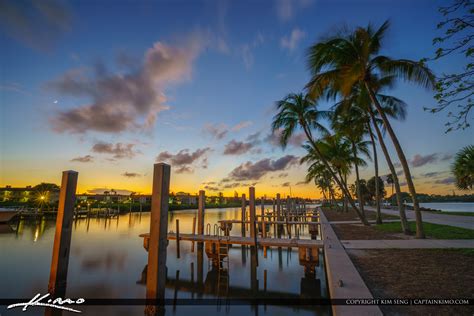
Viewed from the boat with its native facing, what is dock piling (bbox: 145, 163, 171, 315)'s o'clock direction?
The dock piling is roughly at 3 o'clock from the boat.

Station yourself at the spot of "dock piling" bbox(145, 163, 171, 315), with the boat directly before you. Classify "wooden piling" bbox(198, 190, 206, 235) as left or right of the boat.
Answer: right

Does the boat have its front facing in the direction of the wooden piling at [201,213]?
no

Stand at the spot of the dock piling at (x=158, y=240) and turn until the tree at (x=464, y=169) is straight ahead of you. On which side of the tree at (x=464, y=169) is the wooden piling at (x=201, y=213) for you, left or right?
left

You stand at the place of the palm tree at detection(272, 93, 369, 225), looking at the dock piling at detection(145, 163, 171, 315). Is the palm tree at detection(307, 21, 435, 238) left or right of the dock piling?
left

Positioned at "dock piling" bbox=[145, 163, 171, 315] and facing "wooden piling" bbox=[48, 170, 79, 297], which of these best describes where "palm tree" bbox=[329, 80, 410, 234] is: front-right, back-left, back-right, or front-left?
back-right

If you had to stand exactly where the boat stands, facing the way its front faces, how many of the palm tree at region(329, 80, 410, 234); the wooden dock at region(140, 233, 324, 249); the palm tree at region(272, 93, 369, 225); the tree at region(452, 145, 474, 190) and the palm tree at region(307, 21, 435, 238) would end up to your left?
0

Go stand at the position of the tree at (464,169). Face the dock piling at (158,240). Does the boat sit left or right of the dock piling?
right
